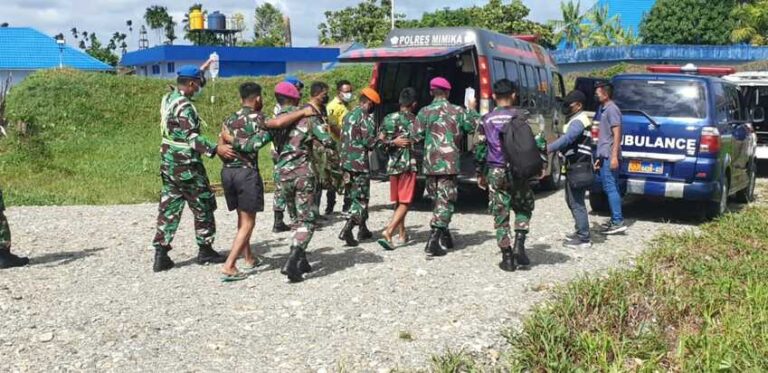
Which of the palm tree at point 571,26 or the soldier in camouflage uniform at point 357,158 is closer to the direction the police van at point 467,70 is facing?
the palm tree

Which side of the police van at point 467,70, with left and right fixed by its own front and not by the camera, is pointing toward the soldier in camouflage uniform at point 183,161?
back

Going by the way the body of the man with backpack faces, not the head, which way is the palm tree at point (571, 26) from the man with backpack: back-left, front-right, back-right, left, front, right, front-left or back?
front

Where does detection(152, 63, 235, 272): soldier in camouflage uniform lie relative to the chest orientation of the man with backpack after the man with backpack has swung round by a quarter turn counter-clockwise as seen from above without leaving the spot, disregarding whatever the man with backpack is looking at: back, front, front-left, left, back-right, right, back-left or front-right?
front

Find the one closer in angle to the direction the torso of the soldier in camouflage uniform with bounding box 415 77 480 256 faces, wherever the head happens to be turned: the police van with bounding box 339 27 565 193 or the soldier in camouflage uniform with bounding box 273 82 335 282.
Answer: the police van

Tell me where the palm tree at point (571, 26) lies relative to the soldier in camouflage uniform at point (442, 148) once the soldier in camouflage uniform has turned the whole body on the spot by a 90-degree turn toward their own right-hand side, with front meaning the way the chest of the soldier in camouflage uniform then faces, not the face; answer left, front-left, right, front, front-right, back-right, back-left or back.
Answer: left

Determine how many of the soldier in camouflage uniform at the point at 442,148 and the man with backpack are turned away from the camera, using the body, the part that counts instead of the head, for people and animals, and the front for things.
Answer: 2

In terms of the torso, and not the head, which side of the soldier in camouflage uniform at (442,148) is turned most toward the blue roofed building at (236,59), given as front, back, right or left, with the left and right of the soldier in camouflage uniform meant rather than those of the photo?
front

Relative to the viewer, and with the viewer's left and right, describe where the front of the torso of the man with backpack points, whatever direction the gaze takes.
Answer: facing away from the viewer

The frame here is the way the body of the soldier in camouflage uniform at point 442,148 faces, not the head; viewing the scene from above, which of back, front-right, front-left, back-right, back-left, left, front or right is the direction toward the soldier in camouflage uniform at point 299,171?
back-left

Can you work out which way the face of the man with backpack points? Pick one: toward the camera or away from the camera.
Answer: away from the camera

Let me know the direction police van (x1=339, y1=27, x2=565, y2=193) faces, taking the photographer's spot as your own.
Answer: facing away from the viewer and to the right of the viewer

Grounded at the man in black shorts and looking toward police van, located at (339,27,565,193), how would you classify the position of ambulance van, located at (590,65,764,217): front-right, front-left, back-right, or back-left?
front-right

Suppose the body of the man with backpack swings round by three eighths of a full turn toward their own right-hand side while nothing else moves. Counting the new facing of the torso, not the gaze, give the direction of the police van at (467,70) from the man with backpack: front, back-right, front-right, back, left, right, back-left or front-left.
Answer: back-left

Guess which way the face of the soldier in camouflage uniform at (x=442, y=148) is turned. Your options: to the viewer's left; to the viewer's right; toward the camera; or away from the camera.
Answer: away from the camera

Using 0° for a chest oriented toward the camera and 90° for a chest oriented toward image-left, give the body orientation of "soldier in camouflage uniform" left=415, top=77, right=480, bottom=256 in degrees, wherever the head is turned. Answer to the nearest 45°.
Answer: approximately 180°
